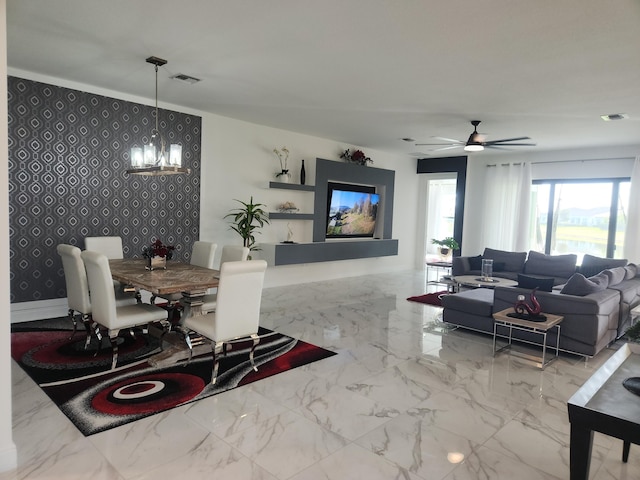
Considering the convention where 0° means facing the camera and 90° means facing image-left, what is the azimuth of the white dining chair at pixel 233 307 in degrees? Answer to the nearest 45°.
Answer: approximately 135°

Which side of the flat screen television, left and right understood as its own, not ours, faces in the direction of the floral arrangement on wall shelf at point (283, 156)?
right

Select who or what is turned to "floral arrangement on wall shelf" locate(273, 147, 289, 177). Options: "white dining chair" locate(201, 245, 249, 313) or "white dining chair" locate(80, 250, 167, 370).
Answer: "white dining chair" locate(80, 250, 167, 370)

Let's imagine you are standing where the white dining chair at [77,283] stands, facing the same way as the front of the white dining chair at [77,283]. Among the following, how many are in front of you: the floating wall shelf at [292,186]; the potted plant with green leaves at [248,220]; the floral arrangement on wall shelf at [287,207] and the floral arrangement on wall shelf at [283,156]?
4

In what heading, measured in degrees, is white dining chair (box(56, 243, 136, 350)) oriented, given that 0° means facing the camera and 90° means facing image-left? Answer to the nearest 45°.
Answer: approximately 225°

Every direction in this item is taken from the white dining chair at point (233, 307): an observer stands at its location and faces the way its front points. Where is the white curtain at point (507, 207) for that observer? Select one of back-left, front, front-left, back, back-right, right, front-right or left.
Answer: right

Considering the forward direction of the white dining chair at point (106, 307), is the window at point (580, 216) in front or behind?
in front

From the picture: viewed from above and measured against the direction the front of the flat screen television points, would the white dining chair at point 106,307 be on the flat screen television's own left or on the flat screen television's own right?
on the flat screen television's own right

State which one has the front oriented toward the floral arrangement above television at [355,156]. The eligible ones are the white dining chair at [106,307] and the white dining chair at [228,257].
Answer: the white dining chair at [106,307]

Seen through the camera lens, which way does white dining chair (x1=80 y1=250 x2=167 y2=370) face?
facing away from the viewer and to the right of the viewer

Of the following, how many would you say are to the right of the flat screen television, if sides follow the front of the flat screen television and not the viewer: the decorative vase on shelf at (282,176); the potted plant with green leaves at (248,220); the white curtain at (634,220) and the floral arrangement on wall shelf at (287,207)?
3

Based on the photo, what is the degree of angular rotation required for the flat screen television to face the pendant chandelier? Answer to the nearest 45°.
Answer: approximately 45° to its right

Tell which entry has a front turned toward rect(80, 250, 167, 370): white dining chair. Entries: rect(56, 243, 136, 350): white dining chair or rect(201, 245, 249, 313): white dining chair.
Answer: rect(201, 245, 249, 313): white dining chair

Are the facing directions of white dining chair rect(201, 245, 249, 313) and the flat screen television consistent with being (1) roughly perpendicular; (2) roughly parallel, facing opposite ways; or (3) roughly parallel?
roughly perpendicular

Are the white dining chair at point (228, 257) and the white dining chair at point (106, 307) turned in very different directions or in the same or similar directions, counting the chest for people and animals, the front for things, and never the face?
very different directions

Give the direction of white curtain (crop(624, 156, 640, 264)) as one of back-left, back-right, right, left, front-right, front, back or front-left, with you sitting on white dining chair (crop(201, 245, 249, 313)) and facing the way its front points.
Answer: back-left
